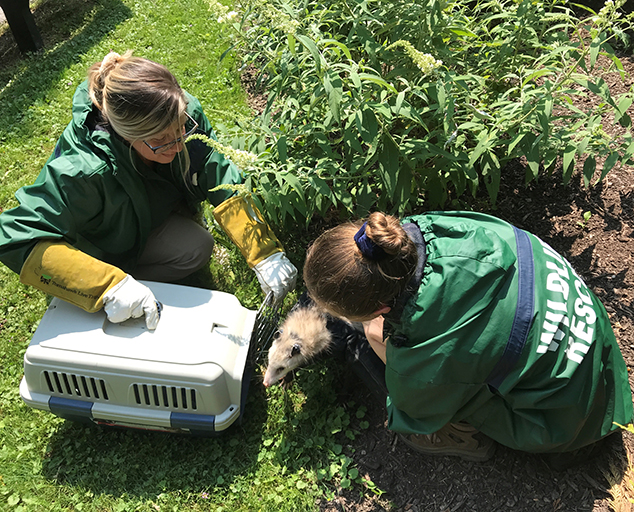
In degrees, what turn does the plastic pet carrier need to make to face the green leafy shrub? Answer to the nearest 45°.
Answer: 0° — it already faces it

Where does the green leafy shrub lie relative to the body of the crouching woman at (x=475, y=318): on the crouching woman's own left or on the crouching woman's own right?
on the crouching woman's own right

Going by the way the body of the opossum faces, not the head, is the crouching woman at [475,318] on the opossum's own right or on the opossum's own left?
on the opossum's own left

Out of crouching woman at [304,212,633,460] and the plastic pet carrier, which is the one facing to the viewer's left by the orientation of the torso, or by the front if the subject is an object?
the crouching woman

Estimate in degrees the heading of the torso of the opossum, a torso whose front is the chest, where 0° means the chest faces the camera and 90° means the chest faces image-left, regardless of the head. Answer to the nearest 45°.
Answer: approximately 45°

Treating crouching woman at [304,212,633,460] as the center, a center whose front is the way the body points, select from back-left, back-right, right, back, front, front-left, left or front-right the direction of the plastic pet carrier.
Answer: front

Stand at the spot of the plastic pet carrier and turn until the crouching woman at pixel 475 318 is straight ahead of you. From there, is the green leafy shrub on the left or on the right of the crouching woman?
left

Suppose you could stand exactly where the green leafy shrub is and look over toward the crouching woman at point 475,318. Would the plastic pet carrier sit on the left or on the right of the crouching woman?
right

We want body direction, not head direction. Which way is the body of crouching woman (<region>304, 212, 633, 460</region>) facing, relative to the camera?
to the viewer's left

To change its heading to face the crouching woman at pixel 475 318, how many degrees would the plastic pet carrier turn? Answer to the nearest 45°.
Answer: approximately 45° to its right

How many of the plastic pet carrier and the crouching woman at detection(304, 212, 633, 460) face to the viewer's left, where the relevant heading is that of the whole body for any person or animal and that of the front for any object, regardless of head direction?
1

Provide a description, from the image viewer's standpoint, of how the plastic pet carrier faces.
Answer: facing to the right of the viewer
